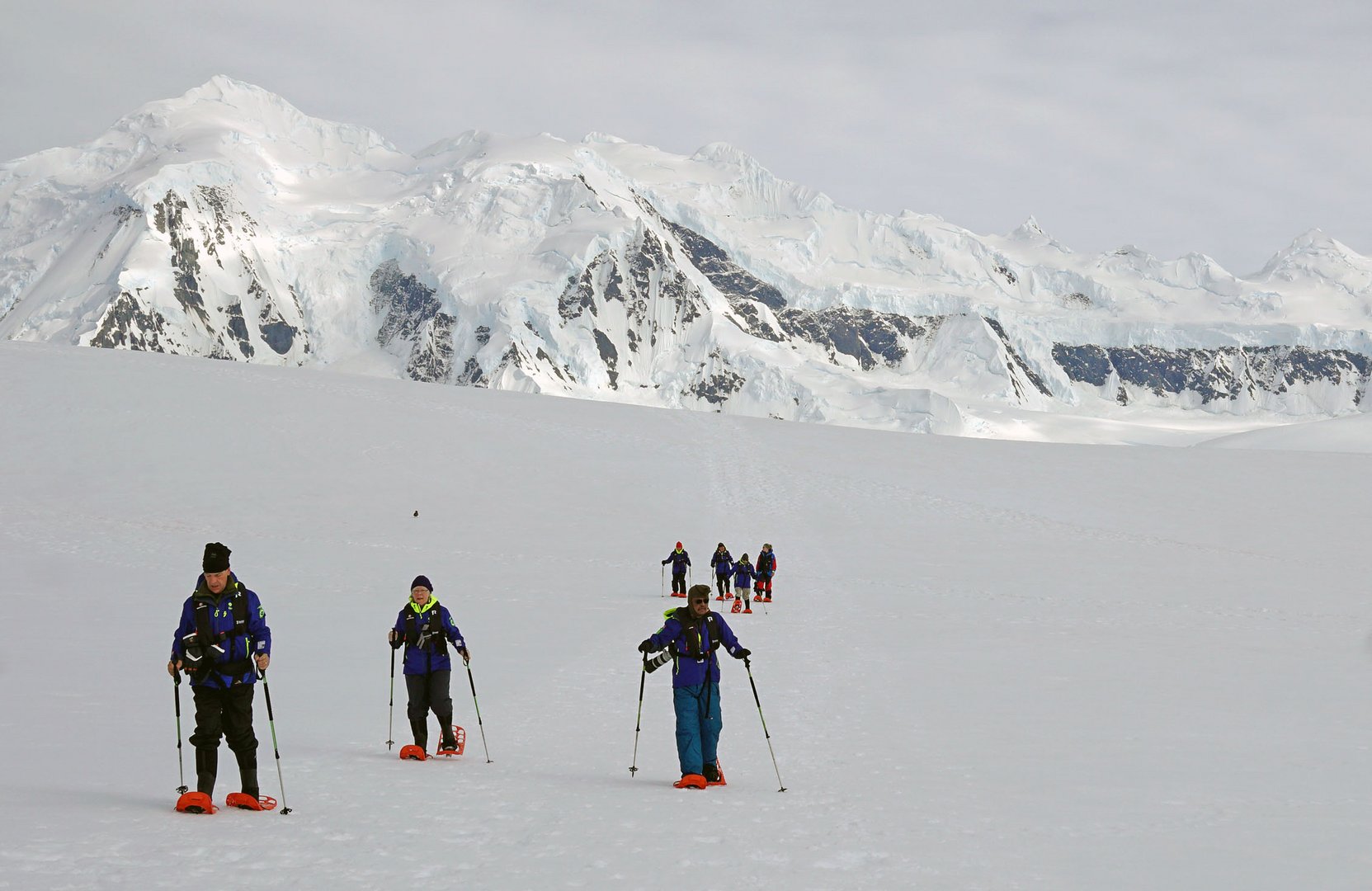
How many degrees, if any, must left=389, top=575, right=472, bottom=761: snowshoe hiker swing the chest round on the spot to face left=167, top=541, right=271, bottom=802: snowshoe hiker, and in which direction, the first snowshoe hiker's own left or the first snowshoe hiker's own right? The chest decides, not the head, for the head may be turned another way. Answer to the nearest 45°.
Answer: approximately 45° to the first snowshoe hiker's own right

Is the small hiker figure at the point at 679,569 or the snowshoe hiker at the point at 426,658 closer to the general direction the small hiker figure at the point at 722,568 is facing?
the snowshoe hiker

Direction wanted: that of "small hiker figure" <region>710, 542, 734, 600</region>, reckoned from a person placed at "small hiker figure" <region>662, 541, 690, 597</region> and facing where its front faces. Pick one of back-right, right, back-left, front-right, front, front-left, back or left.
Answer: left

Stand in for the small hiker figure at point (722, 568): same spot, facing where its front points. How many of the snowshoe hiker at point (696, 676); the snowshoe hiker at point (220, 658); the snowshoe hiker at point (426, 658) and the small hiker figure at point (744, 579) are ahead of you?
4

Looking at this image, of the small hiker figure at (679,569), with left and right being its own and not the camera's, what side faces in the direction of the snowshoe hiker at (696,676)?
front

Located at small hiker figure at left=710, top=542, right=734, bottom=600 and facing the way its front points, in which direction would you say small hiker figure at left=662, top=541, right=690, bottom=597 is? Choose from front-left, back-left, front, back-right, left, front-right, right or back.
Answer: right

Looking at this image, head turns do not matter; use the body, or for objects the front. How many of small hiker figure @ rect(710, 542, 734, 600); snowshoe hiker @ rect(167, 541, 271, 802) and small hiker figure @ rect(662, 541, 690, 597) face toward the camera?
3

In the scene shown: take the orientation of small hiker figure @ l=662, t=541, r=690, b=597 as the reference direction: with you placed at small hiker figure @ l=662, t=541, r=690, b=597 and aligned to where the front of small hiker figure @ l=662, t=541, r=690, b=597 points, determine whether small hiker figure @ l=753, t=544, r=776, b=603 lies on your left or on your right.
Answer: on your left

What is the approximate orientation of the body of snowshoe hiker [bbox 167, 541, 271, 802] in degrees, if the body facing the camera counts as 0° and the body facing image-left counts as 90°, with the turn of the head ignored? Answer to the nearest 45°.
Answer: approximately 0°
